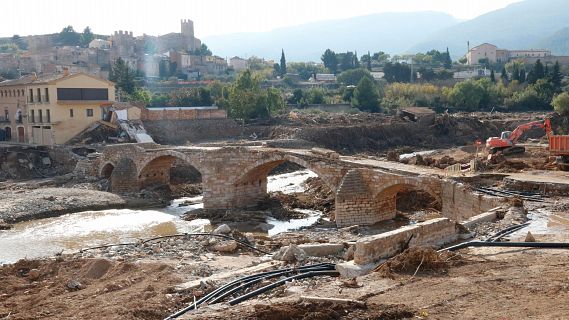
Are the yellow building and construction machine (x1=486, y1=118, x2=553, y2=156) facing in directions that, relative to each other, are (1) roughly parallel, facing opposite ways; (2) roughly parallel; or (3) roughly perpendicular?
roughly perpendicular

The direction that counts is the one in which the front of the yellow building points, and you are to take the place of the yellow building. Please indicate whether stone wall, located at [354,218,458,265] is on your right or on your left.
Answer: on your left

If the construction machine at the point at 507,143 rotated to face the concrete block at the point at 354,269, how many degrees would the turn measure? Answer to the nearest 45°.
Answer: approximately 90° to its right

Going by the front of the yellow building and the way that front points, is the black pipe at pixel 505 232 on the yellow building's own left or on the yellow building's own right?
on the yellow building's own left

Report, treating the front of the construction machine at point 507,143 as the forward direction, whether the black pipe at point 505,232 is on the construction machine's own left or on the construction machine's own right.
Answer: on the construction machine's own right

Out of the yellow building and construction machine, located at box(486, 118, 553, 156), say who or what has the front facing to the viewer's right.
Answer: the construction machine

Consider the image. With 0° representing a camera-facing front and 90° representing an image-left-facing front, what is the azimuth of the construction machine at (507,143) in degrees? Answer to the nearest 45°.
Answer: approximately 270°

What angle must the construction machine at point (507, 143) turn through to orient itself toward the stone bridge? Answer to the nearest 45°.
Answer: approximately 135° to its right

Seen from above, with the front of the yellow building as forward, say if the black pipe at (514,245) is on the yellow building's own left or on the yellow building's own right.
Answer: on the yellow building's own left

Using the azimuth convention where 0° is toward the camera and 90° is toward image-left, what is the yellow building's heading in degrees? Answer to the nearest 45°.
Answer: approximately 45°
